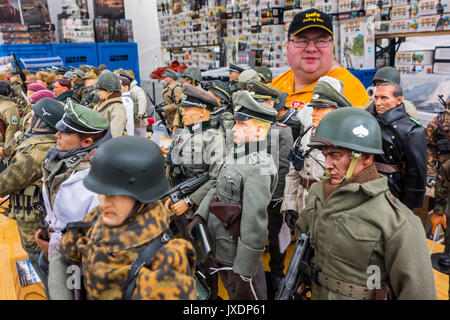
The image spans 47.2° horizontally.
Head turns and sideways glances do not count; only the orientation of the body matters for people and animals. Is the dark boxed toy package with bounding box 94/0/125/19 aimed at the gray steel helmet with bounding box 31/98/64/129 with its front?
yes

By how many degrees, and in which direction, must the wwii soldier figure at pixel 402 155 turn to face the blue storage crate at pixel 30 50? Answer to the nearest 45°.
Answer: approximately 90° to its right

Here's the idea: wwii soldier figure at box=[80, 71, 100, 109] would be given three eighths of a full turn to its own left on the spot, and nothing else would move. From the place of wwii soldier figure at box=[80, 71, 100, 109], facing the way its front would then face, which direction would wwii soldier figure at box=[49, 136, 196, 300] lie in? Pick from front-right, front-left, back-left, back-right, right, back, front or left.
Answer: right

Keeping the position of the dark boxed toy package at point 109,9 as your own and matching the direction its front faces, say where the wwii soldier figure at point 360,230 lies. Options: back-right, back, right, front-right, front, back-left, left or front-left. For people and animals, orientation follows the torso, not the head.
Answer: front

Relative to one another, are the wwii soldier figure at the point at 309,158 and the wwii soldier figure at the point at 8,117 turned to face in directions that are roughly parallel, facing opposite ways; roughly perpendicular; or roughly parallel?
roughly parallel

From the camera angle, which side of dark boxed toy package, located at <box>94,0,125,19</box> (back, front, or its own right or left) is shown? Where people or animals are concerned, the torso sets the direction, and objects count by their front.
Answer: front

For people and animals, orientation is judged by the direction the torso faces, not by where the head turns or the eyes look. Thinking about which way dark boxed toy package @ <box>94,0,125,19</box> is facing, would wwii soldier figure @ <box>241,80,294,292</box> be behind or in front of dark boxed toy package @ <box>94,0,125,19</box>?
in front

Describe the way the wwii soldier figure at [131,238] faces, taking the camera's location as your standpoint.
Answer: facing the viewer and to the left of the viewer

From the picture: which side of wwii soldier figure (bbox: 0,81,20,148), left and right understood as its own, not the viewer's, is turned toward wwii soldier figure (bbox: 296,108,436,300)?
left

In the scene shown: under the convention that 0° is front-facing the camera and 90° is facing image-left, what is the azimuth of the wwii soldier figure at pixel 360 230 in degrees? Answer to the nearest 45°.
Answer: approximately 45°

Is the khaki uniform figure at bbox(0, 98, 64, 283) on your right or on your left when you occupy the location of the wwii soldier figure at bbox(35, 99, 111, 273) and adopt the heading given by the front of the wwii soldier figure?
on your right
